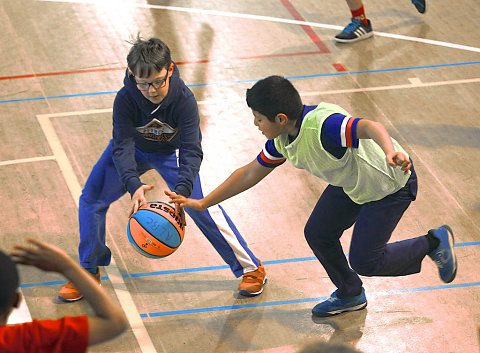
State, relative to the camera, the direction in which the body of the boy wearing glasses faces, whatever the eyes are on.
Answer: toward the camera
